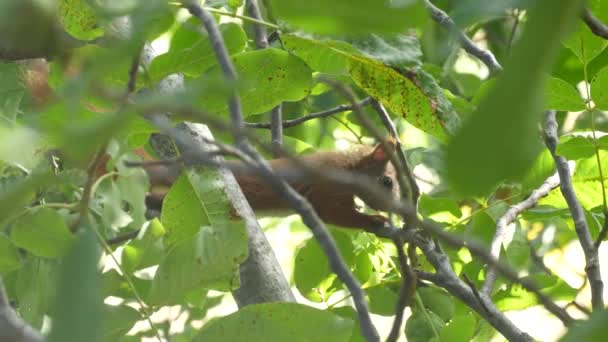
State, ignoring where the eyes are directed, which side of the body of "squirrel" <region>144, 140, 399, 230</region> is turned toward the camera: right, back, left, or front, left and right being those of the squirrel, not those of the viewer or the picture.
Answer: right
